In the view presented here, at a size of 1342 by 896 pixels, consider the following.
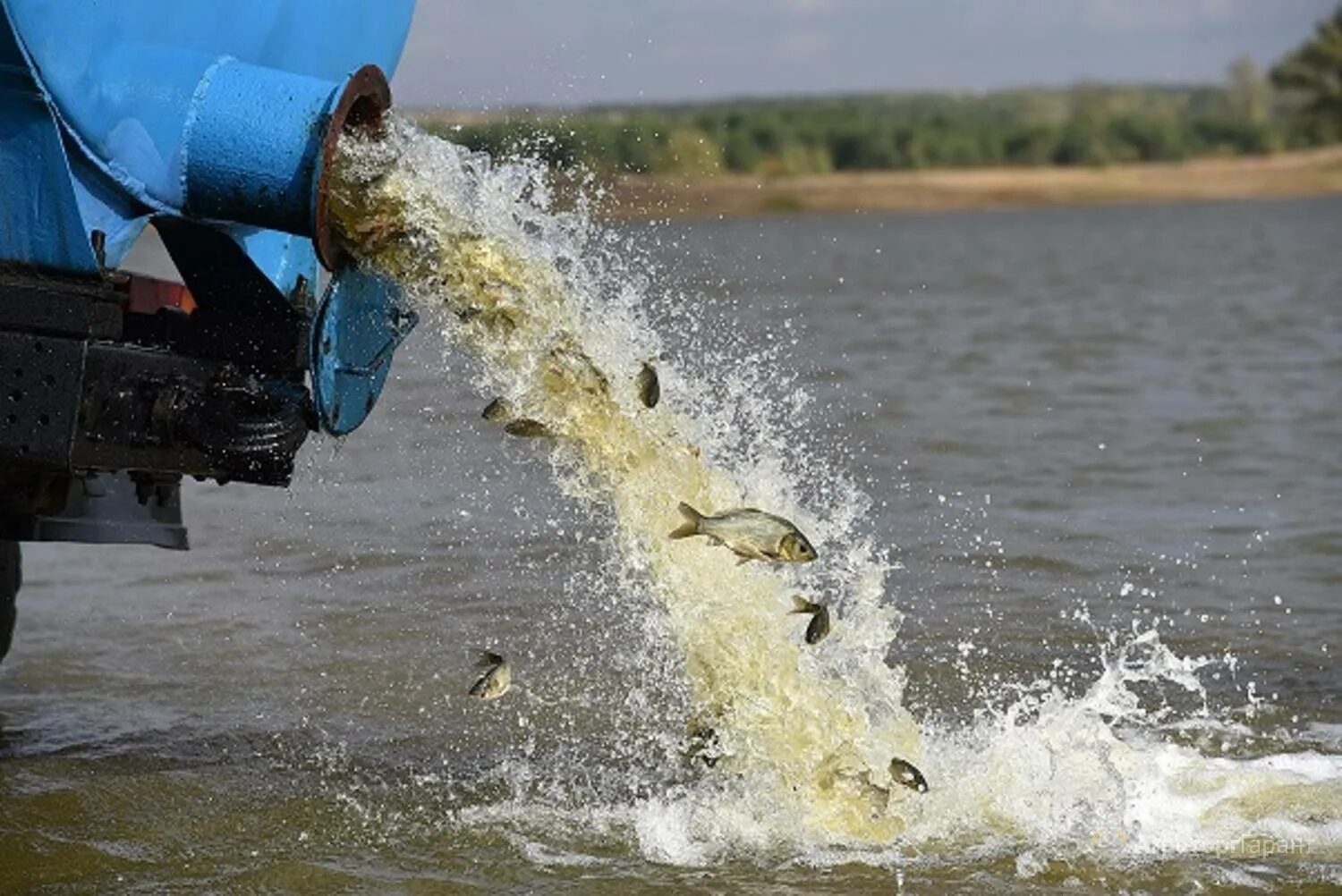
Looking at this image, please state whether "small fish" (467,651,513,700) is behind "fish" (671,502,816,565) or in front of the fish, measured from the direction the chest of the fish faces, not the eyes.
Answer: behind

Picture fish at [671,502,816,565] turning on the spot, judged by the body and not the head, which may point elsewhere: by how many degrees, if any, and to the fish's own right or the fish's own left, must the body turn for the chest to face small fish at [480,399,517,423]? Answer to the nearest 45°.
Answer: approximately 180°

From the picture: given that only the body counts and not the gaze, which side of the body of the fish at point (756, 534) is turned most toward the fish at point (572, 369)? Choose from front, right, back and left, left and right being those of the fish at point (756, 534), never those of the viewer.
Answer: back

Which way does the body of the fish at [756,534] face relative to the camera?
to the viewer's right

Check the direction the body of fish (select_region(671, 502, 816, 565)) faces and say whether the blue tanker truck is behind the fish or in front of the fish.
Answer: behind
